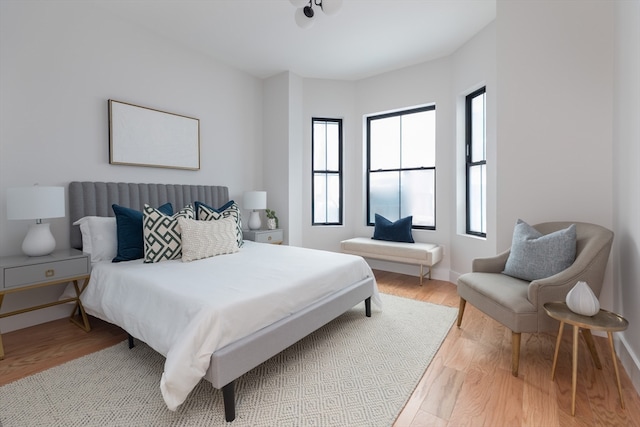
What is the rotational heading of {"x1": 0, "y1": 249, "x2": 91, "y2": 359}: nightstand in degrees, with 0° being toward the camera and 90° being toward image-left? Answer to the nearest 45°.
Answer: approximately 315°

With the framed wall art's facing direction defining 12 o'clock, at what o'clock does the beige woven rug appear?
The beige woven rug is roughly at 1 o'clock from the framed wall art.

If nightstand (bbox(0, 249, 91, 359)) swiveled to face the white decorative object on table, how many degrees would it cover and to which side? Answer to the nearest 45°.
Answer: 0° — it already faces it

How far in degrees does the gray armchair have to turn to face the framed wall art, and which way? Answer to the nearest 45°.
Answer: approximately 45° to its right

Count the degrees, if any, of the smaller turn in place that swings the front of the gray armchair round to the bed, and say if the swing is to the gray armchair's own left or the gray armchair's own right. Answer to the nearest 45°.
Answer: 0° — it already faces it

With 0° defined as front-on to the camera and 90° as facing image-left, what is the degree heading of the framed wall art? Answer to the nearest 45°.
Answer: approximately 315°

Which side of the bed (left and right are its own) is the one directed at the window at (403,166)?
left

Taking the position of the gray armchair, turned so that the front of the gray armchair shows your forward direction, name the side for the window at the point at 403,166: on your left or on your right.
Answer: on your right
